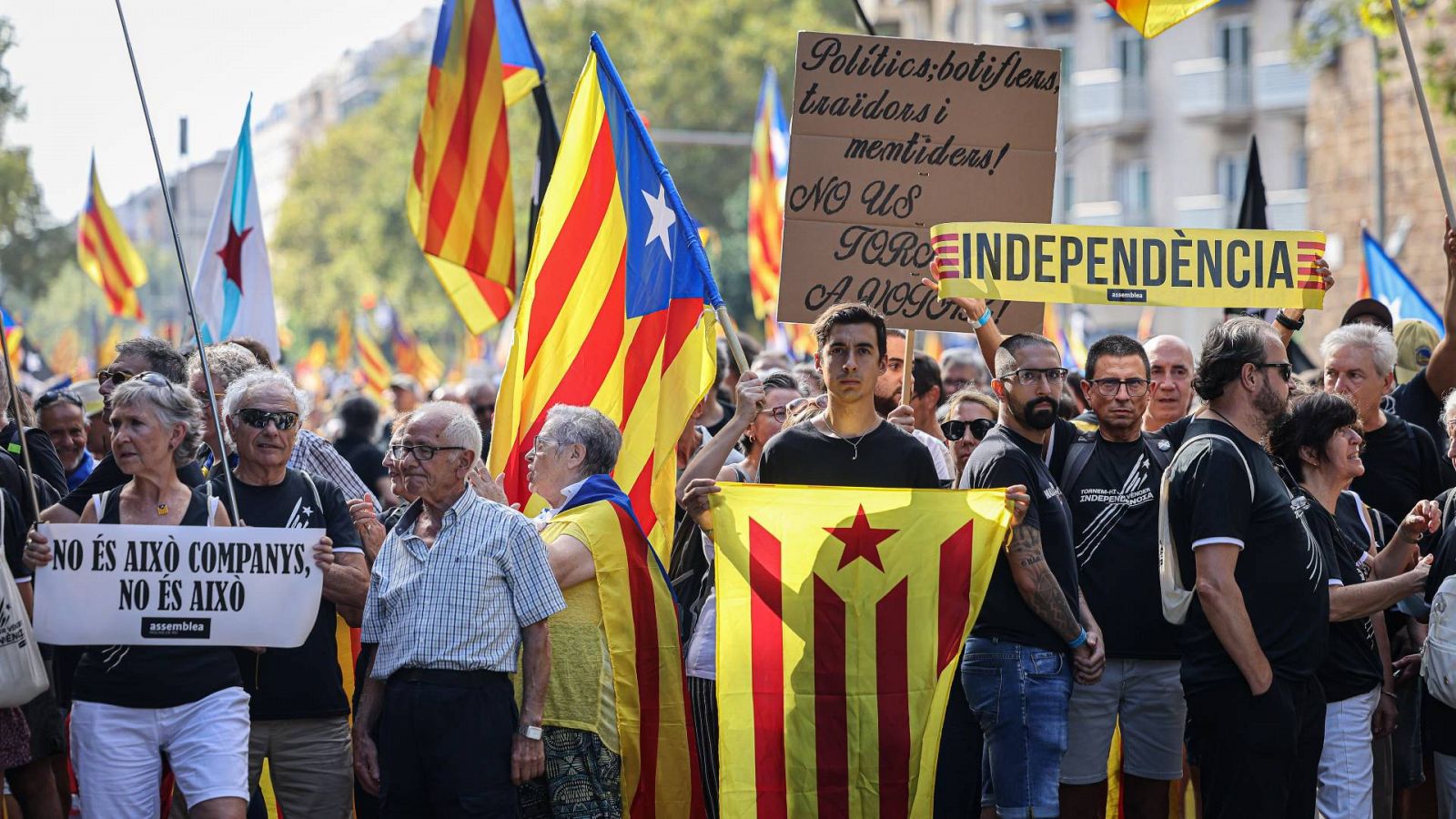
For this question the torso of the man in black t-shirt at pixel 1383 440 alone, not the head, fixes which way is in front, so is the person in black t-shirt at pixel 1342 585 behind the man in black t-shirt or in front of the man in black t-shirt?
in front

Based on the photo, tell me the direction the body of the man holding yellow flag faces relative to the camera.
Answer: toward the camera

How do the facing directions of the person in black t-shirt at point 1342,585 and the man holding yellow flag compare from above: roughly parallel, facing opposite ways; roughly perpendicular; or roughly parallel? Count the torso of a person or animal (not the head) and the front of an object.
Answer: roughly perpendicular

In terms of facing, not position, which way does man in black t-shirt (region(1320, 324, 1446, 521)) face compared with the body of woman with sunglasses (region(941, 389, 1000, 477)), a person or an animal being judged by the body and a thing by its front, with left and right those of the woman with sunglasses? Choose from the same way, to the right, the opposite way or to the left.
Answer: the same way

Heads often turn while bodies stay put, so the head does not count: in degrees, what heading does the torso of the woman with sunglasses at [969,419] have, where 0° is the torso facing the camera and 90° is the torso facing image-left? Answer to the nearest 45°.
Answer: approximately 45°

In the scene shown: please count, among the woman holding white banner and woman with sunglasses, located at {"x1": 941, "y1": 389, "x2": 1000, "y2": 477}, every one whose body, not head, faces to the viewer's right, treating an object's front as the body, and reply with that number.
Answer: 0

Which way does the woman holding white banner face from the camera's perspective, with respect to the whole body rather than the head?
toward the camera

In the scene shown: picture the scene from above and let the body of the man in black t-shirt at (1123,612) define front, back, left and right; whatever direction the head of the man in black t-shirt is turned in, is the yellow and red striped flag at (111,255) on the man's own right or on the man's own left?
on the man's own right

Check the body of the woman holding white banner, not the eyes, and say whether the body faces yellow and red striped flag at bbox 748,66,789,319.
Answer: no

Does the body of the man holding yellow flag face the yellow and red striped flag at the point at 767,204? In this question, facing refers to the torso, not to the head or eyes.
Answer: no

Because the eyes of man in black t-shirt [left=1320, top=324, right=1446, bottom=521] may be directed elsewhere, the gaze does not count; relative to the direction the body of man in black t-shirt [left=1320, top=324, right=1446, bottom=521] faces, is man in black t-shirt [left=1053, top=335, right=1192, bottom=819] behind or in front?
in front

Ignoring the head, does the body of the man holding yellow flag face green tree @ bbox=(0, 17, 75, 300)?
no

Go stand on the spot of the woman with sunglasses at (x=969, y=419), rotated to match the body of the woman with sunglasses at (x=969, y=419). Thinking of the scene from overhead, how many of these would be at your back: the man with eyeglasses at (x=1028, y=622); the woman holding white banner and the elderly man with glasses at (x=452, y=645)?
0

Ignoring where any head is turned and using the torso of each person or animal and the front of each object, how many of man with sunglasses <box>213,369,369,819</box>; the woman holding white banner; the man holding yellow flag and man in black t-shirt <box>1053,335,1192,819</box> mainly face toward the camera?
4

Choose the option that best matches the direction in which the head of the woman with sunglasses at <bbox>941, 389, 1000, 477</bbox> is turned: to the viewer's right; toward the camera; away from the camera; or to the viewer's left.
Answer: toward the camera
